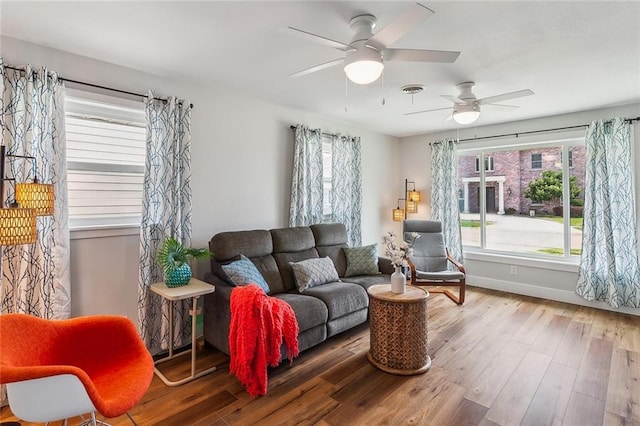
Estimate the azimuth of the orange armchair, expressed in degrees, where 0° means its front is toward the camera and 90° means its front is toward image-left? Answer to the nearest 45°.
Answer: approximately 315°

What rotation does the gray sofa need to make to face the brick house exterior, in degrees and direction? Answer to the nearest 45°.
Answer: approximately 90° to its left

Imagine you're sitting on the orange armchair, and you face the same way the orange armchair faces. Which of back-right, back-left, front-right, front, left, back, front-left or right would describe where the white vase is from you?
front-left

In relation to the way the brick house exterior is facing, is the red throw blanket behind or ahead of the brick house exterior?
ahead

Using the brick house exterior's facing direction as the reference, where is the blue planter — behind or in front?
in front

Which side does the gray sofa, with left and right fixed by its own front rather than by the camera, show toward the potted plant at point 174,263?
right

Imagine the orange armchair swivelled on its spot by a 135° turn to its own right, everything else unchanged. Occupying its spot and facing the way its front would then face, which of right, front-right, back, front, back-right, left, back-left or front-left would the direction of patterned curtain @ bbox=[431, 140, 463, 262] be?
back

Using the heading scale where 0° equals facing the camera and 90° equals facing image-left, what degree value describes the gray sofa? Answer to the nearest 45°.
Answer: approximately 315°

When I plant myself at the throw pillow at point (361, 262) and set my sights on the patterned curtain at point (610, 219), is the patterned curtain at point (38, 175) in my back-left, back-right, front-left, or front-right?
back-right

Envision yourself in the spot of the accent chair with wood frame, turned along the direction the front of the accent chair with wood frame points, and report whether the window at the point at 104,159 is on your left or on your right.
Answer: on your right

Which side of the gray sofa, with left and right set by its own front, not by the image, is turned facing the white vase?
front

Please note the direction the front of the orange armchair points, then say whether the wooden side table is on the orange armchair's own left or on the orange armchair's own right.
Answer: on the orange armchair's own left

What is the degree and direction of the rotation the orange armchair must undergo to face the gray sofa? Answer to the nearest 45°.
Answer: approximately 45° to its left
